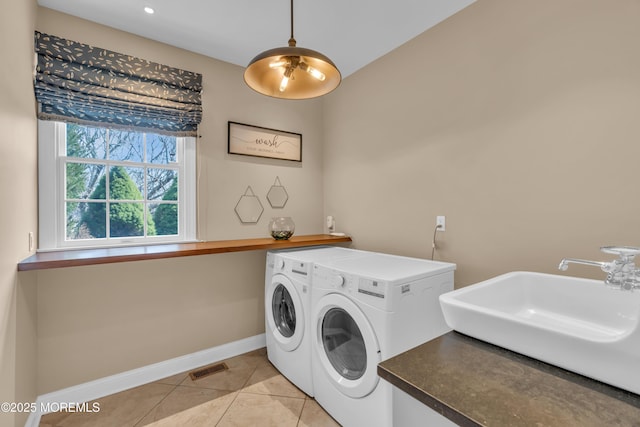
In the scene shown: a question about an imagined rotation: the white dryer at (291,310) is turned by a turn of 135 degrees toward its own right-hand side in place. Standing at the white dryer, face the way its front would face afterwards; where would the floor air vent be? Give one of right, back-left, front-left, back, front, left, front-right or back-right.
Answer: left

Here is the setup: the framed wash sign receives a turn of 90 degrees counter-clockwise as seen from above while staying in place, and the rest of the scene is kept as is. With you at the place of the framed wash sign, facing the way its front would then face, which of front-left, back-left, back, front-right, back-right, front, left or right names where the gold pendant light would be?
back-right

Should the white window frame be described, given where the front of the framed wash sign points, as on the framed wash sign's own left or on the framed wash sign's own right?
on the framed wash sign's own right

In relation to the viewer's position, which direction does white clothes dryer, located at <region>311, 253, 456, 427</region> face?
facing the viewer and to the left of the viewer

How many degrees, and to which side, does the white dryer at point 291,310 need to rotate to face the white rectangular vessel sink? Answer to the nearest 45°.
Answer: approximately 90° to its left

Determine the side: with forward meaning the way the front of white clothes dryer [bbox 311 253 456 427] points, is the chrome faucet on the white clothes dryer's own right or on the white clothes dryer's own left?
on the white clothes dryer's own left

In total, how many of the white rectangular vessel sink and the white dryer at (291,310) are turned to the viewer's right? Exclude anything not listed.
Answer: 0

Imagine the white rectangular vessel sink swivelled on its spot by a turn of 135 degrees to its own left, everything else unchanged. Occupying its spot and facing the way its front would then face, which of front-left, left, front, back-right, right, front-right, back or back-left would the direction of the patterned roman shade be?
back

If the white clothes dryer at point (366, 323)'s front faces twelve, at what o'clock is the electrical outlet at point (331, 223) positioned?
The electrical outlet is roughly at 4 o'clock from the white clothes dryer.

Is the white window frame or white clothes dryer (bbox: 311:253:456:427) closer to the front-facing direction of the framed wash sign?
the white clothes dryer

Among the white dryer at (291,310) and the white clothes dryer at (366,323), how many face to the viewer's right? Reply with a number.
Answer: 0

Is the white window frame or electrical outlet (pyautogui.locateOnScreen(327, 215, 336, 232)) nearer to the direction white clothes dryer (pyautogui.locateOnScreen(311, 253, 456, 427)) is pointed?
the white window frame

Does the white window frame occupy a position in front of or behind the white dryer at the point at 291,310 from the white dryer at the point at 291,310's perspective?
in front

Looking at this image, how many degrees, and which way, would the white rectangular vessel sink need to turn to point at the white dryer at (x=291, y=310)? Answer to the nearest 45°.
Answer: approximately 45° to its right

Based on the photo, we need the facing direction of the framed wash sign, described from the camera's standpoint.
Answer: facing the viewer and to the right of the viewer
